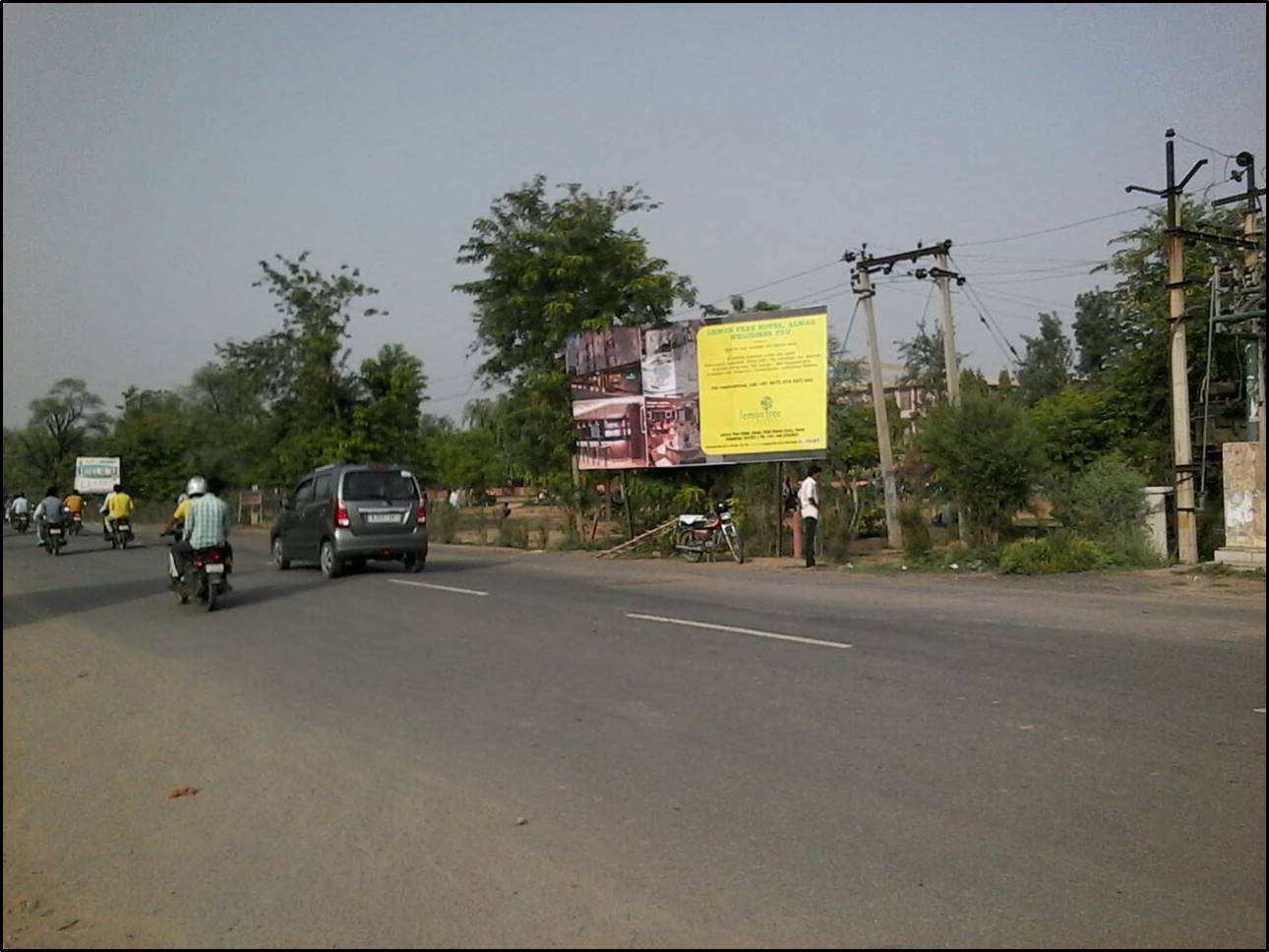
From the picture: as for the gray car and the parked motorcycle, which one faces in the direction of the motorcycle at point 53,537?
the gray car

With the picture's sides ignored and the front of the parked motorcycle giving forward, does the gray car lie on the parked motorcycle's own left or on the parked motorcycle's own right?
on the parked motorcycle's own right

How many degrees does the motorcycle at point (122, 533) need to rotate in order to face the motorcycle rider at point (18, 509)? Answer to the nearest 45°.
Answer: approximately 45° to its left

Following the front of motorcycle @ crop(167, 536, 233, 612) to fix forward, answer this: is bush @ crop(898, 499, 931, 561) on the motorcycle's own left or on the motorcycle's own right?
on the motorcycle's own right

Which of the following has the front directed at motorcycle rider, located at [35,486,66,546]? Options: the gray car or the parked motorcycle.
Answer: the gray car

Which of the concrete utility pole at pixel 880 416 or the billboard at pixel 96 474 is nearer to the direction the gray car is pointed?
the billboard

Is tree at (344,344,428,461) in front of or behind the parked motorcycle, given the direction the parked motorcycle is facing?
behind

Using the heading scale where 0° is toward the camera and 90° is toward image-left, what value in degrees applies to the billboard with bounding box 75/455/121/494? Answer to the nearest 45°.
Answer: approximately 0°

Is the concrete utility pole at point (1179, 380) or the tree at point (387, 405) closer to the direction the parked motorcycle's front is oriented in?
the concrete utility pole

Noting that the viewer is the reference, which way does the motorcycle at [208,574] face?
facing away from the viewer and to the left of the viewer

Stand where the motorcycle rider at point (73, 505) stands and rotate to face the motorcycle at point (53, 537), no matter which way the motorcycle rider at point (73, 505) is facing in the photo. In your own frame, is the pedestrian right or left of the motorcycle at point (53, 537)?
left

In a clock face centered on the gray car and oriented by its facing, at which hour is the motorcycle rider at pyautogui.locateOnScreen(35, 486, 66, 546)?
The motorcycle rider is roughly at 12 o'clock from the gray car.

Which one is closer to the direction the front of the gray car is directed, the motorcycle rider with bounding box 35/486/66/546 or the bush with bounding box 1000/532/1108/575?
the motorcycle rider

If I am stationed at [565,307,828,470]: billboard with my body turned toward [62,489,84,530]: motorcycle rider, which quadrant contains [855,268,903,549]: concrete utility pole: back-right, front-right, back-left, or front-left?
back-right

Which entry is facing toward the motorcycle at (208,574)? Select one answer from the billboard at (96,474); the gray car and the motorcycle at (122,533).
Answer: the billboard

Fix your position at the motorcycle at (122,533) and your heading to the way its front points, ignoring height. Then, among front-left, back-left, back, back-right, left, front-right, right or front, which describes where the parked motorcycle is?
back-right

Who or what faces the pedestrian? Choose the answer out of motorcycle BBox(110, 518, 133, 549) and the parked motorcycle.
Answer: the parked motorcycle

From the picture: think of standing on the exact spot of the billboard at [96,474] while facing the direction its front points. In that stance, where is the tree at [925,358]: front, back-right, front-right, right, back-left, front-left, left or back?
left

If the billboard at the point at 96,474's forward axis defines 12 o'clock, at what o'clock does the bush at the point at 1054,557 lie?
The bush is roughly at 11 o'clock from the billboard.
